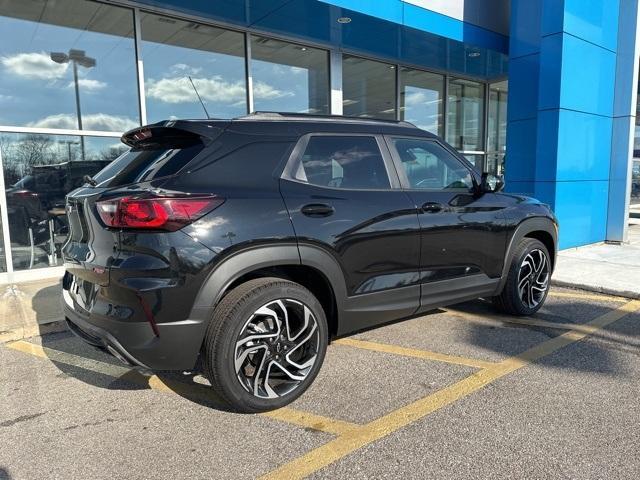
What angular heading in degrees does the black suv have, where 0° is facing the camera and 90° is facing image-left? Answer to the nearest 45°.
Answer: approximately 225°
